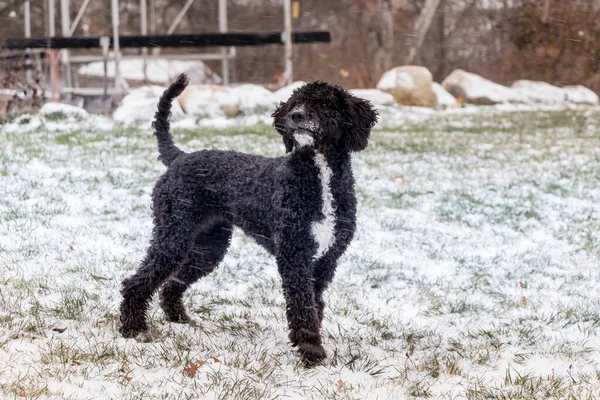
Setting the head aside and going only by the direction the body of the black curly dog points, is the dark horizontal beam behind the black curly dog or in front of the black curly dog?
behind

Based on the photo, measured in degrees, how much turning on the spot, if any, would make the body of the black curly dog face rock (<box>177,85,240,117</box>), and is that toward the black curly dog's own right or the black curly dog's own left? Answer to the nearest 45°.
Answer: approximately 135° to the black curly dog's own left

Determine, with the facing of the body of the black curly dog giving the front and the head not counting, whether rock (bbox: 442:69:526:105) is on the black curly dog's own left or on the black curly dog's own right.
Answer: on the black curly dog's own left

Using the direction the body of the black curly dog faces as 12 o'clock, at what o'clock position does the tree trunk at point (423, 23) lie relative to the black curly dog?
The tree trunk is roughly at 8 o'clock from the black curly dog.

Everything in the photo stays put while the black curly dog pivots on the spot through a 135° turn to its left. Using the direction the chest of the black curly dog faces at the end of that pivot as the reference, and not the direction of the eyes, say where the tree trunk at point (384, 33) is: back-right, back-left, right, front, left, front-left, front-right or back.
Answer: front

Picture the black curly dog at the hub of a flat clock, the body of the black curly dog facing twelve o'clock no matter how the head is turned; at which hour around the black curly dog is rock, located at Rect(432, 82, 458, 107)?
The rock is roughly at 8 o'clock from the black curly dog.

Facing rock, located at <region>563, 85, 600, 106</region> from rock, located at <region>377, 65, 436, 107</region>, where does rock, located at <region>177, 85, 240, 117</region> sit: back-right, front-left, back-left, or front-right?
back-right

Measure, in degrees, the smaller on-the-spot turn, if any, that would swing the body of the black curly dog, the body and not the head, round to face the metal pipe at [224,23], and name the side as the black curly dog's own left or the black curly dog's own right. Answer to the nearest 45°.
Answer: approximately 135° to the black curly dog's own left

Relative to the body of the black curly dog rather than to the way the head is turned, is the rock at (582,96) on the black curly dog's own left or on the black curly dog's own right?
on the black curly dog's own left

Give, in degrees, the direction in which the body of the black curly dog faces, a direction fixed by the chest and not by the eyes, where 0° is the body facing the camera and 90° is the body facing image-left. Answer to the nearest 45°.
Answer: approximately 315°

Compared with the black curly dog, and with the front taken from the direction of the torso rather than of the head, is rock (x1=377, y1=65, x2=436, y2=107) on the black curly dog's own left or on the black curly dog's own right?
on the black curly dog's own left
